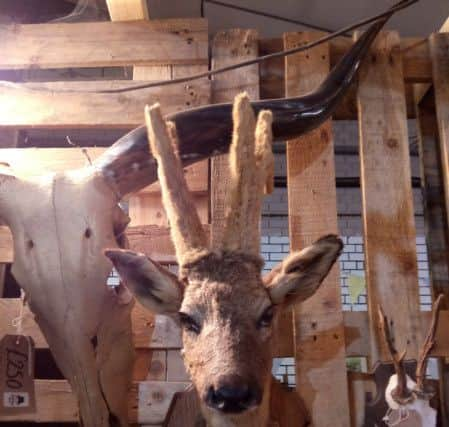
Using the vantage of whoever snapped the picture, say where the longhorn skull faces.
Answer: facing the viewer

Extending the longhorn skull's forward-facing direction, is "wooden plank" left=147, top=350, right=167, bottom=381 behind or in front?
behind

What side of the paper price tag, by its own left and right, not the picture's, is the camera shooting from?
front

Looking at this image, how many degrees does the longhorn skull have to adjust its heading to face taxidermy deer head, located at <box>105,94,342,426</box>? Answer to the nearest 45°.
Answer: approximately 45° to its left

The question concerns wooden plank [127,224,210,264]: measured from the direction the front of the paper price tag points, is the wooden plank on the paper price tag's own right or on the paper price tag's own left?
on the paper price tag's own left

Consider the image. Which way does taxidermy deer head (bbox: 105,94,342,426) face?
toward the camera

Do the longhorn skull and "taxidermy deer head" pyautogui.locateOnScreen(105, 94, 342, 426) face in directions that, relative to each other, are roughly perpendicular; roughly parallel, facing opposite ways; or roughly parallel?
roughly parallel

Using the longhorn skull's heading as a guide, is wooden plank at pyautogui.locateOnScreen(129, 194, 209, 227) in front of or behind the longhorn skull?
behind
